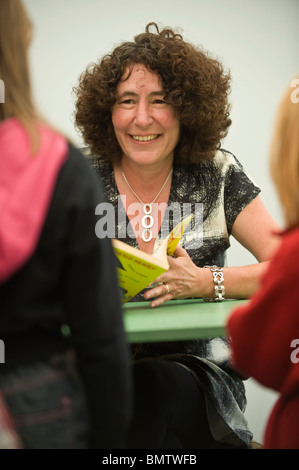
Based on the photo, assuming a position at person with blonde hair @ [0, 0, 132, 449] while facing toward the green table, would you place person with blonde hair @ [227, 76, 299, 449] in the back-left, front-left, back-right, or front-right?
front-right

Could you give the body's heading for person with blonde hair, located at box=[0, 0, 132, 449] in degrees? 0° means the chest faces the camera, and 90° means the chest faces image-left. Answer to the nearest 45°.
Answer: approximately 180°

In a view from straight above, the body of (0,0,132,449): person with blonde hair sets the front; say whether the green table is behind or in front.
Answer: in front

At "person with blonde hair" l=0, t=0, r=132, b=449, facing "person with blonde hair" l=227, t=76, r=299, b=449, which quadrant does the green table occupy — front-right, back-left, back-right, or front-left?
front-left

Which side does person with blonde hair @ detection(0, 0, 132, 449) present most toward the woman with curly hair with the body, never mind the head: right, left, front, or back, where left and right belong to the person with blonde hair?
front
